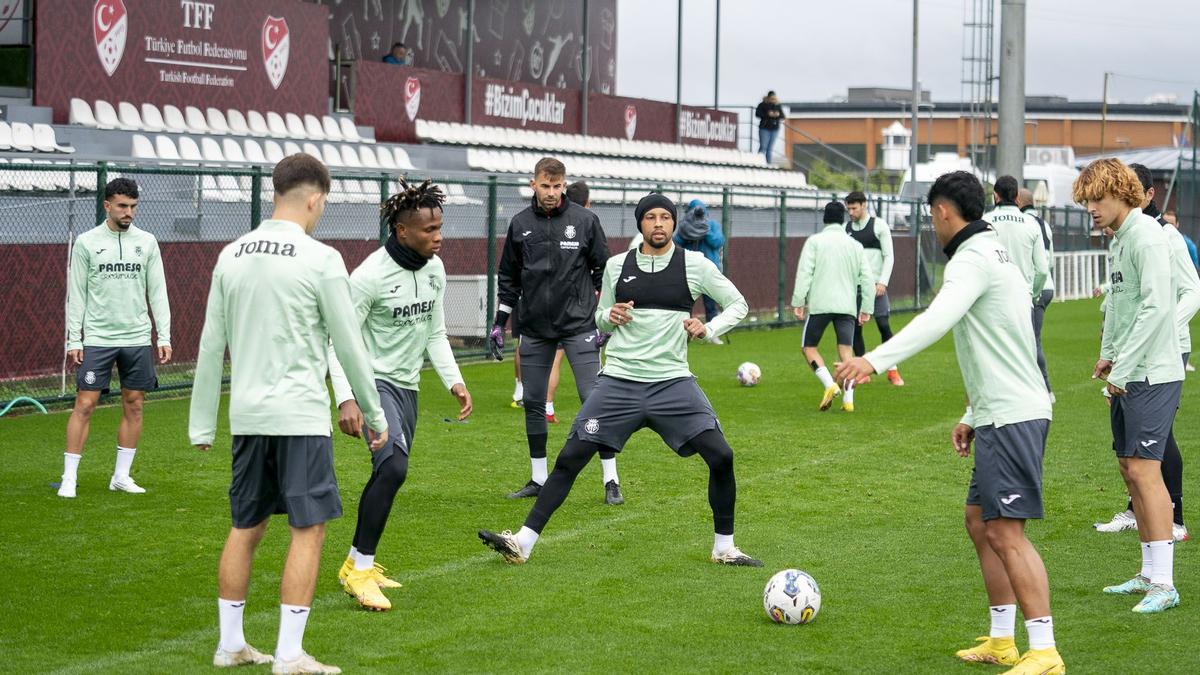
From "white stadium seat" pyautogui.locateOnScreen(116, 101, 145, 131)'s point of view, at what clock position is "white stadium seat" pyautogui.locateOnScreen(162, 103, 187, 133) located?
"white stadium seat" pyautogui.locateOnScreen(162, 103, 187, 133) is roughly at 9 o'clock from "white stadium seat" pyautogui.locateOnScreen(116, 101, 145, 131).

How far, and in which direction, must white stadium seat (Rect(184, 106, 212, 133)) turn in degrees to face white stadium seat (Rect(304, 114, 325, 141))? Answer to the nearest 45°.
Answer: approximately 90° to its left

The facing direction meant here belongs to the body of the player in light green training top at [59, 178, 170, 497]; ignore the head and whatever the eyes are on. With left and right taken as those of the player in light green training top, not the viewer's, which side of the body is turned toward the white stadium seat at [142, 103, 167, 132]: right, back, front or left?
back

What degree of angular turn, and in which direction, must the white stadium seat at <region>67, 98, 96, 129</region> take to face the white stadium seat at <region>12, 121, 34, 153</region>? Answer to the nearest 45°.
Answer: approximately 45° to its right

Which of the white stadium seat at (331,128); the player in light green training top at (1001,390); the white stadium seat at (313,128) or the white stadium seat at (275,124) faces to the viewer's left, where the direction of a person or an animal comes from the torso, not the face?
the player in light green training top

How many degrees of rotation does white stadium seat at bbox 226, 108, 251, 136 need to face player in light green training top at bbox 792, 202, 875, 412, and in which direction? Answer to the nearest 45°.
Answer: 0° — it already faces them

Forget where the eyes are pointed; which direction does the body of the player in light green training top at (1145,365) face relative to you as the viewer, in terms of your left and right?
facing to the left of the viewer
